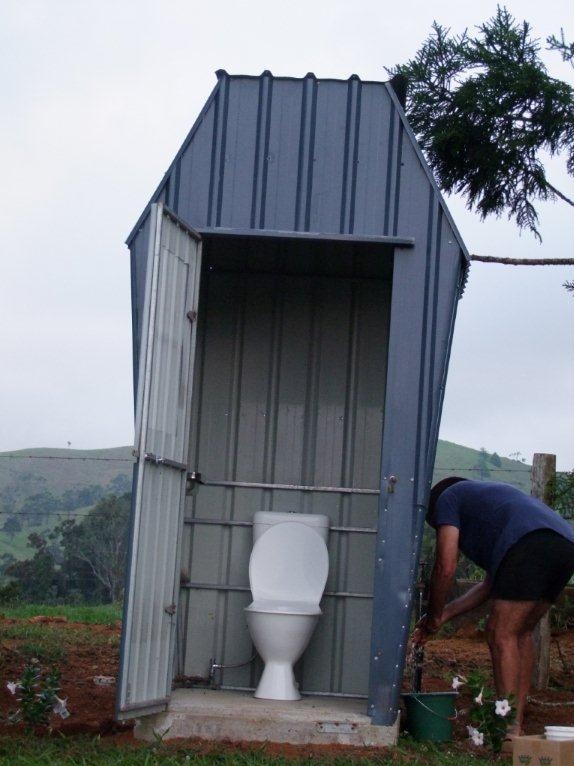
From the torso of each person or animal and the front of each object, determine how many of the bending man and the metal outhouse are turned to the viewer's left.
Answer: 1

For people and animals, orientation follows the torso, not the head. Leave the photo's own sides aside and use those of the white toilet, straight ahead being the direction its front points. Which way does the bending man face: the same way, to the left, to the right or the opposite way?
to the right

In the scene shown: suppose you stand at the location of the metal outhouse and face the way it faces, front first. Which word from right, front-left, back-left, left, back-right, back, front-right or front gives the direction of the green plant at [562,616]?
back-left

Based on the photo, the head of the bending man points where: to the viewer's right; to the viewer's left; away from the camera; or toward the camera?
to the viewer's left

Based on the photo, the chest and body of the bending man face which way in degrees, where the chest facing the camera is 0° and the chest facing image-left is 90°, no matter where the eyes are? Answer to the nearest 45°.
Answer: approximately 90°

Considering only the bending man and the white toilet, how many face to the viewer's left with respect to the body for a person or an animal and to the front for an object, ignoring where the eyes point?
1

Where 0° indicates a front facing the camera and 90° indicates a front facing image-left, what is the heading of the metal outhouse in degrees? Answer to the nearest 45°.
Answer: approximately 0°
